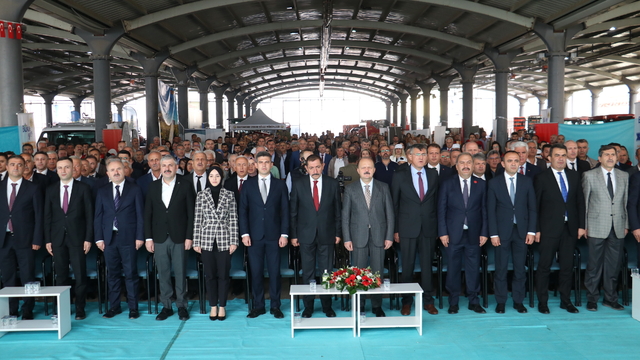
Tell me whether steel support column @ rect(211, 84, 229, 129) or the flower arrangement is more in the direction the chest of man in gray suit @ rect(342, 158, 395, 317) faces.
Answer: the flower arrangement

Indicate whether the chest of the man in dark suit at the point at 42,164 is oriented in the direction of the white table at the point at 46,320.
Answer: yes

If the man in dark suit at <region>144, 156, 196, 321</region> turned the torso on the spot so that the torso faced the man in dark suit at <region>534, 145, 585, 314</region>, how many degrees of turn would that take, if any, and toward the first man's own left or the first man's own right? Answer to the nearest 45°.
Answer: approximately 90° to the first man's own left

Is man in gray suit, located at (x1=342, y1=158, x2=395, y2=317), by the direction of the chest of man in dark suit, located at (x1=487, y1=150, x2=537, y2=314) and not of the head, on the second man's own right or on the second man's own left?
on the second man's own right

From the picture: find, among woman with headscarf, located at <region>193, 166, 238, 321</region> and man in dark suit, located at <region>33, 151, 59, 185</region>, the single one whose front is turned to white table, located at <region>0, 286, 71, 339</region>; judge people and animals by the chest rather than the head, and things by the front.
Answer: the man in dark suit

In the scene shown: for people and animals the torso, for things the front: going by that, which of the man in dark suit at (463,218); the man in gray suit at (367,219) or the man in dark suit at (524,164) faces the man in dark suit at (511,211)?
the man in dark suit at (524,164)

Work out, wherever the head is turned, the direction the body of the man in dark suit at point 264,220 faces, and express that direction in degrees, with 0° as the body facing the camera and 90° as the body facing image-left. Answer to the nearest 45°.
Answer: approximately 0°

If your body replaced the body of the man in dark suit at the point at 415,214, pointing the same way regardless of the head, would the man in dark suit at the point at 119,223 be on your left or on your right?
on your right
